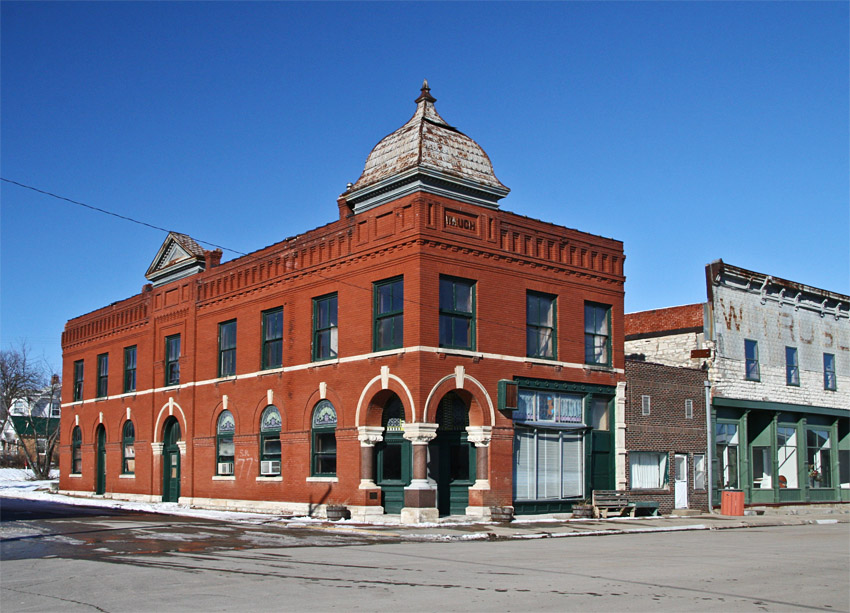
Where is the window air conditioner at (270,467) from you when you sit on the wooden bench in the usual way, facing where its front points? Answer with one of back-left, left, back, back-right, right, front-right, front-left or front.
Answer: back-right

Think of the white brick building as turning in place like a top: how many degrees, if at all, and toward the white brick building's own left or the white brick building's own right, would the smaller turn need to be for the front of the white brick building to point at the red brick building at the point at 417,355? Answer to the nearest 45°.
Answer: approximately 90° to the white brick building's own right

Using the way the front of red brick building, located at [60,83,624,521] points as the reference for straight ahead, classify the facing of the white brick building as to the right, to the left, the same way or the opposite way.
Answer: the same way

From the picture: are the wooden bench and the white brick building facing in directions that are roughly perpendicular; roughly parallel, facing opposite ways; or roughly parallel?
roughly parallel

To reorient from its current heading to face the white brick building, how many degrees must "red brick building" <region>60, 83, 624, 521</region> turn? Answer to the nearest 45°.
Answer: approximately 90° to its left

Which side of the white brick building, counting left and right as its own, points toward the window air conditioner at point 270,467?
right

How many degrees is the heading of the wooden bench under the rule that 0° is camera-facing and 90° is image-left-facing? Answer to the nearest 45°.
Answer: approximately 315°

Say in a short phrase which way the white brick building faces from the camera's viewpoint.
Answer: facing the viewer and to the right of the viewer

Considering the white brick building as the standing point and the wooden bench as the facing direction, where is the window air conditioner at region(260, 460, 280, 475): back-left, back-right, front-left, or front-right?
front-right

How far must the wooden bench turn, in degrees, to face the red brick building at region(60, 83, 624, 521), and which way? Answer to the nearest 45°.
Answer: approximately 90° to its right

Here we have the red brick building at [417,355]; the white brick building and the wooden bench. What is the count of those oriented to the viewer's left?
0

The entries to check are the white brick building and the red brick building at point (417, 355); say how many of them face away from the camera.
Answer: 0
